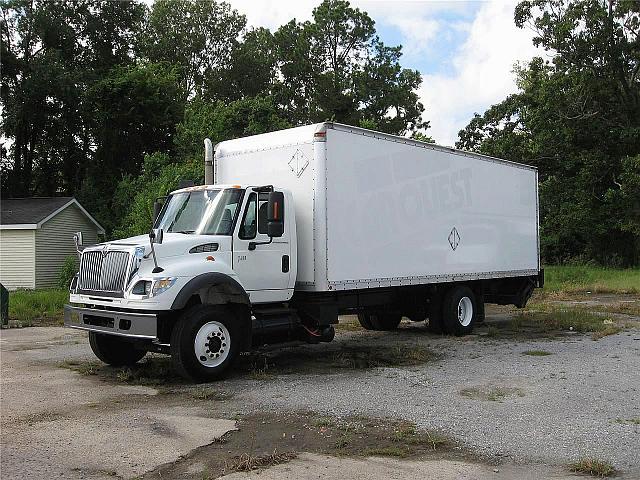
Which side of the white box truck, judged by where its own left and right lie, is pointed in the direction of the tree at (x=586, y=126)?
back

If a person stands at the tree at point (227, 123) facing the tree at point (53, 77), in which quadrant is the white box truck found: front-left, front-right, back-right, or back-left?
back-left

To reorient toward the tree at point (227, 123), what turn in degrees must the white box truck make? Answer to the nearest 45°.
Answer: approximately 135° to its right

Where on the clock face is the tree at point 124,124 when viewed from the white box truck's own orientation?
The tree is roughly at 4 o'clock from the white box truck.

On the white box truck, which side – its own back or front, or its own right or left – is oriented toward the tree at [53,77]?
right

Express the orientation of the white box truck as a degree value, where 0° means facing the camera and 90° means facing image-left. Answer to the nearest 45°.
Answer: approximately 45°

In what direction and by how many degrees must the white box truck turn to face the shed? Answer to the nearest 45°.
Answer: approximately 90° to its right
